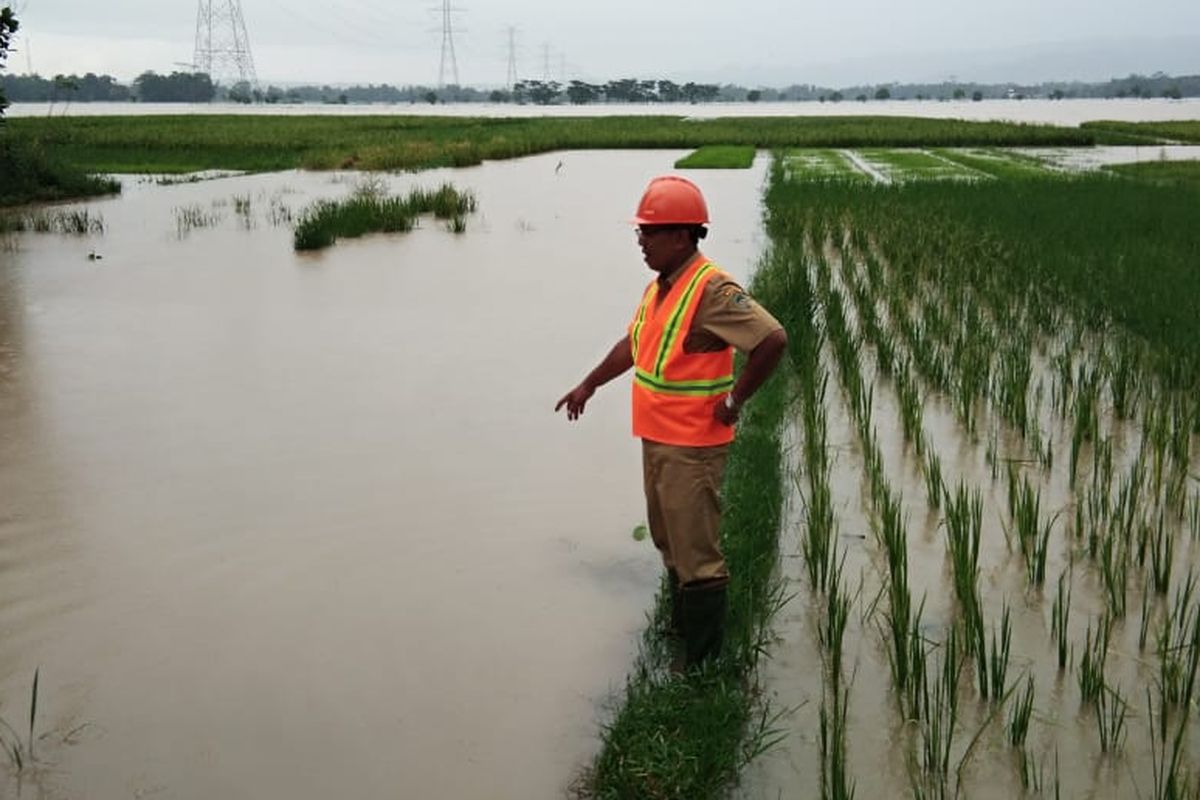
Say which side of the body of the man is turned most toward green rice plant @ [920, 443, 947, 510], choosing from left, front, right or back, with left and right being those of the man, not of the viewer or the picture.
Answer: back

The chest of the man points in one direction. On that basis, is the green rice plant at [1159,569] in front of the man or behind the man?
behind

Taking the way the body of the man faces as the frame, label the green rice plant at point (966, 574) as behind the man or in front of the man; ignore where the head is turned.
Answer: behind

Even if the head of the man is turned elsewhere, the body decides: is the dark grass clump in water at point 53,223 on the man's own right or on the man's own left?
on the man's own right

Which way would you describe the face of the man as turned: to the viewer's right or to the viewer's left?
to the viewer's left

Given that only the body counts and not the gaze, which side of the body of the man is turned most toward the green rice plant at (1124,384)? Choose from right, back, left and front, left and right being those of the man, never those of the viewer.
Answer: back

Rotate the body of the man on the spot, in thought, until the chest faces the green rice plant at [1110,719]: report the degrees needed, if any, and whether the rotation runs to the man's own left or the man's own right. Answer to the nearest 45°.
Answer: approximately 135° to the man's own left

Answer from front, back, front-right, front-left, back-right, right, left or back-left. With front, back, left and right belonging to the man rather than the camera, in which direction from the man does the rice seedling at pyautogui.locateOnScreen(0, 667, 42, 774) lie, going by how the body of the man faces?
front-right

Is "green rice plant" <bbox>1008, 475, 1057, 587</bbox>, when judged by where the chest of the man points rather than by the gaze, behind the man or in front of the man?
behind

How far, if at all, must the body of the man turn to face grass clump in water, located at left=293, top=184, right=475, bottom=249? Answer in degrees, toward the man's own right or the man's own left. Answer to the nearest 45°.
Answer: approximately 135° to the man's own right

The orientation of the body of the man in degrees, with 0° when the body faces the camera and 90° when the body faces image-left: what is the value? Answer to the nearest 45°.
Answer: approximately 45°
